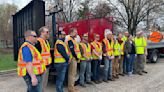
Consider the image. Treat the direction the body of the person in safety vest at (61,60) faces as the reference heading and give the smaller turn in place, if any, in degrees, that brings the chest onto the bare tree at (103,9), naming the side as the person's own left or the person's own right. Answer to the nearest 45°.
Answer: approximately 90° to the person's own left

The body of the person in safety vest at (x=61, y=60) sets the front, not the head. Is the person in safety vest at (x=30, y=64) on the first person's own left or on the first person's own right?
on the first person's own right

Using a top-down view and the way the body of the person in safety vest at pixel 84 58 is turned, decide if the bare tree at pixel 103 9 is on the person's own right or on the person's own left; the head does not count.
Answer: on the person's own left

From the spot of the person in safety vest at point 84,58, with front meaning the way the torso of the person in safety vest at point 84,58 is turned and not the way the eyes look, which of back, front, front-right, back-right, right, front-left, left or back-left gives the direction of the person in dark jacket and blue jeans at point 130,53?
left

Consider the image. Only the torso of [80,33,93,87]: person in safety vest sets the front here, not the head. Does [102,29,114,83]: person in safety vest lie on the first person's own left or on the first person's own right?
on the first person's own left

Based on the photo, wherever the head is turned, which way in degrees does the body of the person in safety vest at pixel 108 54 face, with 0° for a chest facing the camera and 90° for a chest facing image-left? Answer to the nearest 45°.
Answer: approximately 315°

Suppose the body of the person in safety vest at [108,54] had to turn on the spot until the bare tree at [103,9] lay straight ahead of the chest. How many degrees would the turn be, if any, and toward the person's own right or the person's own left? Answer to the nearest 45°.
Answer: approximately 135° to the person's own left
